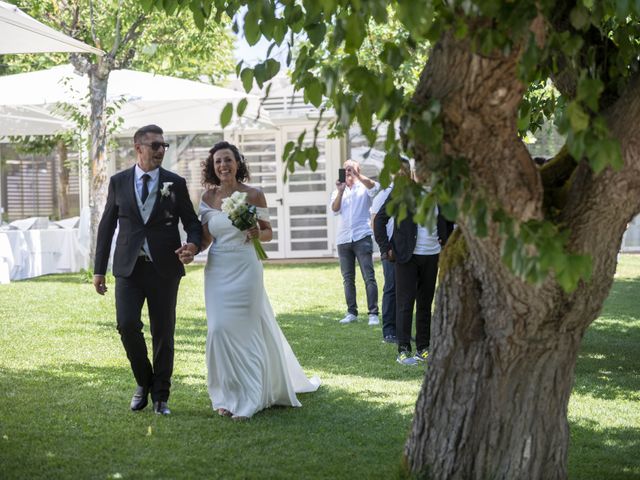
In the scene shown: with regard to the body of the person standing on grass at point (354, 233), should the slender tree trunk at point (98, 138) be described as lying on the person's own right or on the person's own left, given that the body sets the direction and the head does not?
on the person's own right

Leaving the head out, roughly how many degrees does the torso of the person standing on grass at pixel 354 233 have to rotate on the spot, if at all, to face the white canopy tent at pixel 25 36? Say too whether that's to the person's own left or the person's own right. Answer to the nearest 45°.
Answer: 0° — they already face it

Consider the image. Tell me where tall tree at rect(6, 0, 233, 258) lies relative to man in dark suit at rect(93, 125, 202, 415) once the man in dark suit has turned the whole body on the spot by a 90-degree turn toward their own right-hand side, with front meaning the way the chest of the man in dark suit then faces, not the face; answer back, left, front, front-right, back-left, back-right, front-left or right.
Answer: right

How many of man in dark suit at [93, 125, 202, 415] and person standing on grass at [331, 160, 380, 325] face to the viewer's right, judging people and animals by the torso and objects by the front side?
0

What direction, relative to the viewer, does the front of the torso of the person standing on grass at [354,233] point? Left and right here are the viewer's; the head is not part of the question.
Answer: facing the viewer and to the left of the viewer

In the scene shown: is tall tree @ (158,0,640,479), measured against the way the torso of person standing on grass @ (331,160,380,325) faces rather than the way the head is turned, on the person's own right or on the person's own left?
on the person's own left

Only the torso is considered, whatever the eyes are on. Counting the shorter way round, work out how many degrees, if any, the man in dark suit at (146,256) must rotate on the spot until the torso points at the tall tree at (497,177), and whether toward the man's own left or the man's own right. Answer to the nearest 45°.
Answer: approximately 45° to the man's own left

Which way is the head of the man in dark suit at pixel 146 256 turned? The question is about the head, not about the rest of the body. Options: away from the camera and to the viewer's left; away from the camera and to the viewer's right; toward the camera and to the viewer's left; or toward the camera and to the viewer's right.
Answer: toward the camera and to the viewer's right

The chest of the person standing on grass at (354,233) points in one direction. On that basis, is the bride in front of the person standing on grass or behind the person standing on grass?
in front

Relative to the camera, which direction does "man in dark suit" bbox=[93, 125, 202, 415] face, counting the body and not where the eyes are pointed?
toward the camera

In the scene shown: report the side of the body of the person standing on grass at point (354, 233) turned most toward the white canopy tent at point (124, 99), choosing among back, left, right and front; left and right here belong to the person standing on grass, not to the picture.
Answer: right

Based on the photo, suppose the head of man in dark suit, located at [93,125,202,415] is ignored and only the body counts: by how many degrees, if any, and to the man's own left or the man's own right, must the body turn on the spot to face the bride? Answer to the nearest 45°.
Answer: approximately 90° to the man's own left

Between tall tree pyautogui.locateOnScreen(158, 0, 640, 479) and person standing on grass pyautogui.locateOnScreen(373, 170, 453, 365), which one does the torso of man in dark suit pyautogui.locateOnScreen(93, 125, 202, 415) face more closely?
the tall tree
